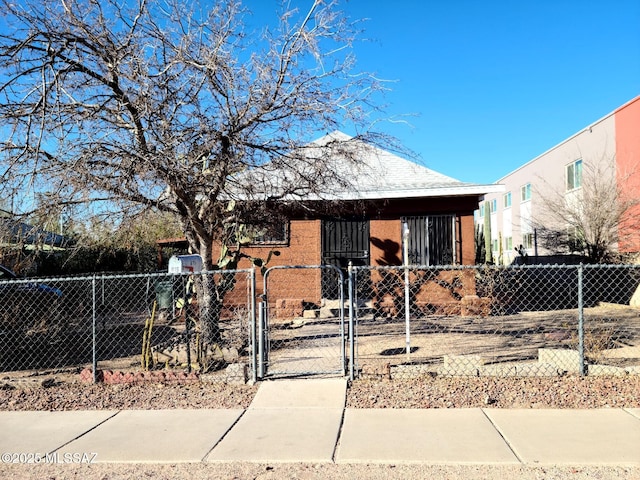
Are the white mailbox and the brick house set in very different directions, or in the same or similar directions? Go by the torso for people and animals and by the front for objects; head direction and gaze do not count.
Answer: same or similar directions

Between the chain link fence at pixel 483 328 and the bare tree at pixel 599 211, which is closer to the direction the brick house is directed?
the chain link fence

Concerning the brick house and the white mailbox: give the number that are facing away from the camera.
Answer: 0

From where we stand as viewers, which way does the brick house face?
facing the viewer

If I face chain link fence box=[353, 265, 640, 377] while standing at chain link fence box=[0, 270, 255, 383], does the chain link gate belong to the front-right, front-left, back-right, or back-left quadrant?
front-left

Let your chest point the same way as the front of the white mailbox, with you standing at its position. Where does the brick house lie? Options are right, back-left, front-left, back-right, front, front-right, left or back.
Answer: back

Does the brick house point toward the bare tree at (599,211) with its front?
no

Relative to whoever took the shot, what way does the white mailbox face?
facing the viewer and to the left of the viewer

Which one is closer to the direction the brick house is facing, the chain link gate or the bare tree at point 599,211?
the chain link gate

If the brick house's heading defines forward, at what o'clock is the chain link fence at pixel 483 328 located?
The chain link fence is roughly at 11 o'clock from the brick house.

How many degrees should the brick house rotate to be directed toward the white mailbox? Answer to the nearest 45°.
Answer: approximately 45° to its right
